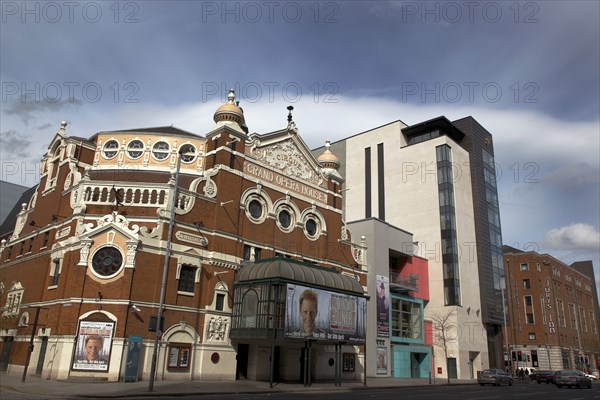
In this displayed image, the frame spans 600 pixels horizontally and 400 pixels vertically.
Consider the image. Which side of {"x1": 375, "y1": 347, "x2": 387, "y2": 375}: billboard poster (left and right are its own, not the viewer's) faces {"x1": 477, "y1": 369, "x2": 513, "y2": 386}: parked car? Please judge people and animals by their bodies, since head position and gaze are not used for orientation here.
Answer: left

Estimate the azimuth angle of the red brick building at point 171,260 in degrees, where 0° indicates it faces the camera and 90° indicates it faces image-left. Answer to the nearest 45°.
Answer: approximately 315°

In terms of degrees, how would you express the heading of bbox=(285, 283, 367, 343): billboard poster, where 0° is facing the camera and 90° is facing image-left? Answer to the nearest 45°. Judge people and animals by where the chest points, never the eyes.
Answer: approximately 315°

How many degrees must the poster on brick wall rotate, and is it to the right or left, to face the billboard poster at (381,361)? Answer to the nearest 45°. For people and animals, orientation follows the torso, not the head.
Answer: approximately 135° to its left

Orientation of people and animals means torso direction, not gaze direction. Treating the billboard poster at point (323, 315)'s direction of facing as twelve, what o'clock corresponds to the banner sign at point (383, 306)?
The banner sign is roughly at 8 o'clock from the billboard poster.

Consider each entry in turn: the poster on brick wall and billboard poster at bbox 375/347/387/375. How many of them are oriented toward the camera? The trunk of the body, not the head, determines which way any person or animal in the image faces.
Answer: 2

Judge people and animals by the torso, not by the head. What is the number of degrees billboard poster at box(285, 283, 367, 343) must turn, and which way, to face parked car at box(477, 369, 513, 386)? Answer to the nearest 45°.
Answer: approximately 90° to its left

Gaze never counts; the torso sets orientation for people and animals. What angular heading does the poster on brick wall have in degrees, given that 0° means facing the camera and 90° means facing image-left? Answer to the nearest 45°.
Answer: approximately 0°
